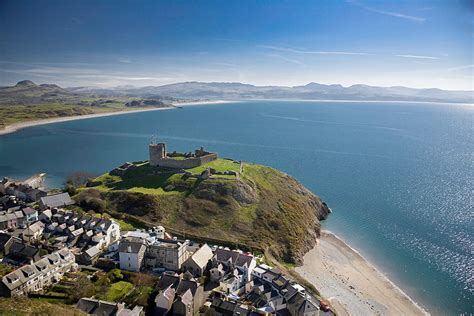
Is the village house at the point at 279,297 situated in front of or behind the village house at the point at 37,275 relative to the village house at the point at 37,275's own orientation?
in front

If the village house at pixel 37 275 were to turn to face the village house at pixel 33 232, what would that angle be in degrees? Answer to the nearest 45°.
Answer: approximately 135° to its left

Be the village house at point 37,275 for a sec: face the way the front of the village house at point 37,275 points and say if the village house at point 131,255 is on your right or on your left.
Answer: on your left

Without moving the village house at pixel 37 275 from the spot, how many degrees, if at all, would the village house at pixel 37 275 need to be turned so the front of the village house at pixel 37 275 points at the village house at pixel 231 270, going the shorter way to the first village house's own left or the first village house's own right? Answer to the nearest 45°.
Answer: approximately 45° to the first village house's own left

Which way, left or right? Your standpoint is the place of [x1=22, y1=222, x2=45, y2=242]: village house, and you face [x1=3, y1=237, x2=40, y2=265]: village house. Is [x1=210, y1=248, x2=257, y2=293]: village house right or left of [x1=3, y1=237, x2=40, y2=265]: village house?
left

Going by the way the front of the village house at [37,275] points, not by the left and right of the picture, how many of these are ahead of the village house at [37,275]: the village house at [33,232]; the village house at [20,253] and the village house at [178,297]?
1

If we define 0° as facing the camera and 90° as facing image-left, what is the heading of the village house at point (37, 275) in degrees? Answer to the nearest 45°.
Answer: approximately 315°
